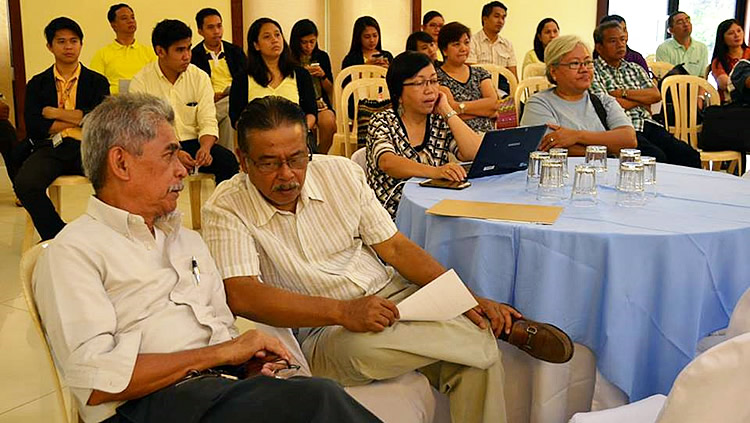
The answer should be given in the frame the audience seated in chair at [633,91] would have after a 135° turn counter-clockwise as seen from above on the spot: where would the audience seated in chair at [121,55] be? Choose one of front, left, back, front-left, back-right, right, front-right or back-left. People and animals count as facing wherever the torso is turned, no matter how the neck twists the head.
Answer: left

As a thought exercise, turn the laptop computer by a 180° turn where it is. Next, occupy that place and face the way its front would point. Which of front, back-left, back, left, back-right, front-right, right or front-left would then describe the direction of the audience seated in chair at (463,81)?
back-left

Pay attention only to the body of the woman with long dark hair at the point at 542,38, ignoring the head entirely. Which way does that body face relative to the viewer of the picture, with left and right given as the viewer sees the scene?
facing the viewer and to the right of the viewer

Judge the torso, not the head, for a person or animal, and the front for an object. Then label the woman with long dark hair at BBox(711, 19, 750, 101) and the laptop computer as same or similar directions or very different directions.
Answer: very different directions

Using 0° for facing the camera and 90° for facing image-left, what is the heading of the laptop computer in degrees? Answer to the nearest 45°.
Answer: approximately 135°

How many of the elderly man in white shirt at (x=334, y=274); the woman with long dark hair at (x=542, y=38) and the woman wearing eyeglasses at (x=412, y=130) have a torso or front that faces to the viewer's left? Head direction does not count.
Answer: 0

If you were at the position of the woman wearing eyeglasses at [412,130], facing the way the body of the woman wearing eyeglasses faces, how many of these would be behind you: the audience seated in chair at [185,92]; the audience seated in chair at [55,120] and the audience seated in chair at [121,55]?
3

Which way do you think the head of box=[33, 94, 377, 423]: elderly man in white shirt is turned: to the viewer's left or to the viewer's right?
to the viewer's right

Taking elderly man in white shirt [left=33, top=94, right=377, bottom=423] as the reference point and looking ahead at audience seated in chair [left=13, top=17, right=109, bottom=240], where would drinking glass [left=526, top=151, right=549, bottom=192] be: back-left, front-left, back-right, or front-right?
front-right

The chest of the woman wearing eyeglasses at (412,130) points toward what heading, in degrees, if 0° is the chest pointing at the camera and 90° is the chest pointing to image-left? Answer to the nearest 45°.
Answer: approximately 315°

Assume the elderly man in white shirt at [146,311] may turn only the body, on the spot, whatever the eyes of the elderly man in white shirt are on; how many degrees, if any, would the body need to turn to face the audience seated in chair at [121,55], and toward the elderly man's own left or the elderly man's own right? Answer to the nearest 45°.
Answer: approximately 135° to the elderly man's own left

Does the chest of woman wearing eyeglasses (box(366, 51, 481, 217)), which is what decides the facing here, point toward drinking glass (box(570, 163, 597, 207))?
yes

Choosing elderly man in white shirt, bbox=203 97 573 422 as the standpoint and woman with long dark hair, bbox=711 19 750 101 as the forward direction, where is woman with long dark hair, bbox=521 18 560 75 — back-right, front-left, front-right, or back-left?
front-left

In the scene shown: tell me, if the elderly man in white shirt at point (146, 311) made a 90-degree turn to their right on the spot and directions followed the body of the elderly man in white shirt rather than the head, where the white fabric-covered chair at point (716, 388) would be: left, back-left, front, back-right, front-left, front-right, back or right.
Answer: left

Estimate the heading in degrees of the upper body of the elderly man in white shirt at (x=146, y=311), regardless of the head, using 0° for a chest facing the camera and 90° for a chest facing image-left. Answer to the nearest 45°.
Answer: approximately 315°

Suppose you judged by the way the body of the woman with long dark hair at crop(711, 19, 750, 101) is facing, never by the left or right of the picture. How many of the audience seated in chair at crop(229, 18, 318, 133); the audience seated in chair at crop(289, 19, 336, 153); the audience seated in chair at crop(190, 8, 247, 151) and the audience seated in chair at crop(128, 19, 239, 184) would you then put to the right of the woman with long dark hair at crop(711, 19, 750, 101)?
4
